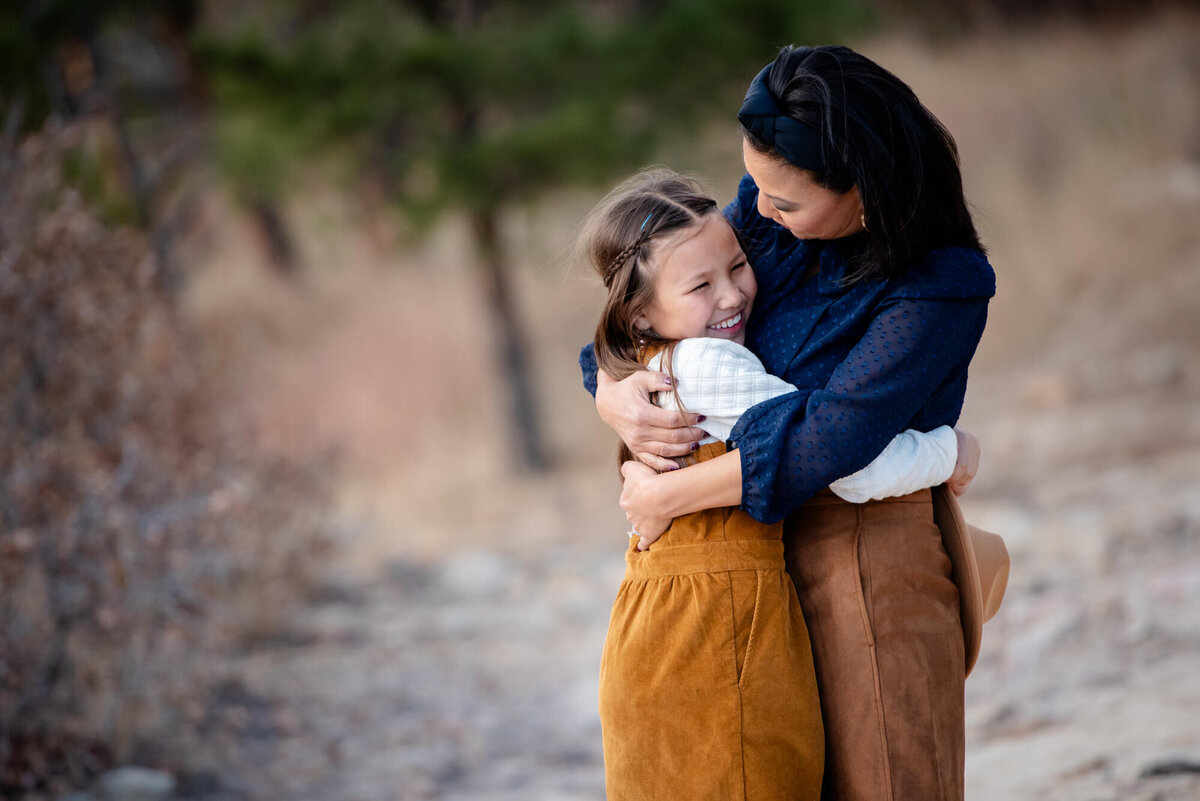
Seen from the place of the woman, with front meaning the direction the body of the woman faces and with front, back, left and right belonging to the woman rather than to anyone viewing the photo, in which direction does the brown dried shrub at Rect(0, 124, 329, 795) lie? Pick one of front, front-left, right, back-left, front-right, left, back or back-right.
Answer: front-right

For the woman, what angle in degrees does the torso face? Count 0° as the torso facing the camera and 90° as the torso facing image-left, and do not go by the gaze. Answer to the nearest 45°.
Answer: approximately 90°

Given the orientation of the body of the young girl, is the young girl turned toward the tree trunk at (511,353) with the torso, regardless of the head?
no

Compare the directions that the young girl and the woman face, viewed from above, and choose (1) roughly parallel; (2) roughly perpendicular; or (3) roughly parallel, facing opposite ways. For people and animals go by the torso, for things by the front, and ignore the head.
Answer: roughly parallel, facing opposite ways

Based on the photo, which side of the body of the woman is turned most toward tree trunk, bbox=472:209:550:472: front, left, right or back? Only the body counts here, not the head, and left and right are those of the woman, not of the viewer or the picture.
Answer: right

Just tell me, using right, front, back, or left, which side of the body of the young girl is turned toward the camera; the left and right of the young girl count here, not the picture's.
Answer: right

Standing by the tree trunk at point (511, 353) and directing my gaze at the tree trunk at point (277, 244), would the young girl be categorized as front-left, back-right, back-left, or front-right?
back-left

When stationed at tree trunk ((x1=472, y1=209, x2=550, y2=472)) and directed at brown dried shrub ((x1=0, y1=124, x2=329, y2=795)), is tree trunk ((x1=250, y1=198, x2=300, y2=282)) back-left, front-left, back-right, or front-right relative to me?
back-right

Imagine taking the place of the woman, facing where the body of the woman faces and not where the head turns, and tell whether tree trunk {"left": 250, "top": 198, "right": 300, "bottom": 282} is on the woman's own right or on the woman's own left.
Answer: on the woman's own right

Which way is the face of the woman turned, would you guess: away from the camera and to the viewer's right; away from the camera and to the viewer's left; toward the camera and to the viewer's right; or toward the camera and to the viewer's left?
toward the camera and to the viewer's left
